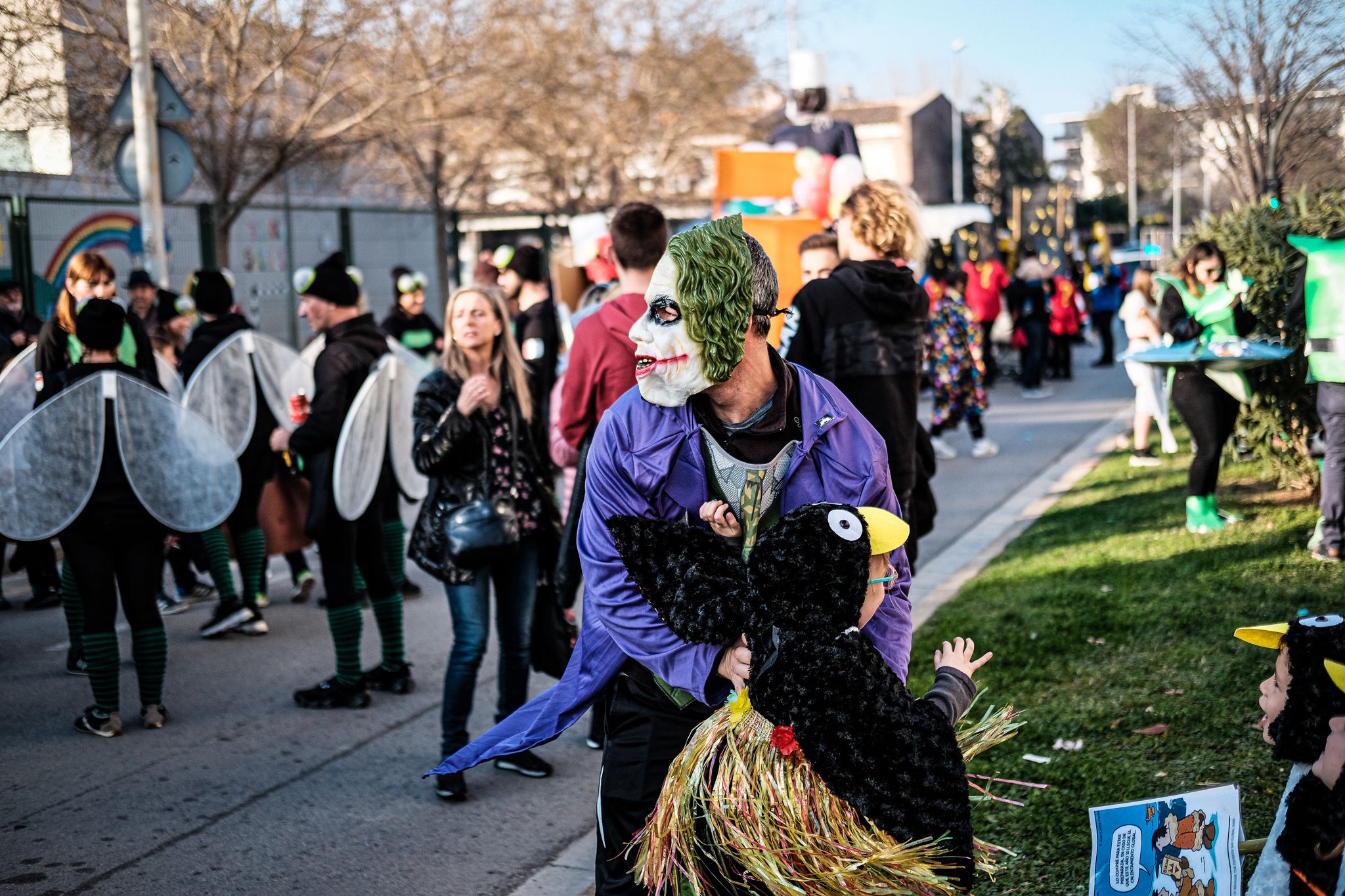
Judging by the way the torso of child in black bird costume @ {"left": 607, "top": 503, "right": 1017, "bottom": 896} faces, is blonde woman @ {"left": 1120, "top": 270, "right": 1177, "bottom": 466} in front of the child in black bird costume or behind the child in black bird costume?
in front

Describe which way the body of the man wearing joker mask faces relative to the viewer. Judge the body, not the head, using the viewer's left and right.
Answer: facing the viewer

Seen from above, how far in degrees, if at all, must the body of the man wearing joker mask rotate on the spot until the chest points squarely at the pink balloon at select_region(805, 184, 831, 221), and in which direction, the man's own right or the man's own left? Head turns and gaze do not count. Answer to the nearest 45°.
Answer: approximately 180°

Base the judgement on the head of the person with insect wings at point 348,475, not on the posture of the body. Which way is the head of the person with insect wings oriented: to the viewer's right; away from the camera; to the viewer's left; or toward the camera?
to the viewer's left

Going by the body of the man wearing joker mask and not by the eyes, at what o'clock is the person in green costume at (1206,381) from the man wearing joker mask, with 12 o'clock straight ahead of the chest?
The person in green costume is roughly at 7 o'clock from the man wearing joker mask.

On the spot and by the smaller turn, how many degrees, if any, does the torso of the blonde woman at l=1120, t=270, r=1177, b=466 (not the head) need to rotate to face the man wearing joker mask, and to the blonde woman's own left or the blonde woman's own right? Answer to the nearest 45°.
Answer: approximately 90° to the blonde woman's own right

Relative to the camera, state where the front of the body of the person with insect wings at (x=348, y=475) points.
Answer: to the viewer's left

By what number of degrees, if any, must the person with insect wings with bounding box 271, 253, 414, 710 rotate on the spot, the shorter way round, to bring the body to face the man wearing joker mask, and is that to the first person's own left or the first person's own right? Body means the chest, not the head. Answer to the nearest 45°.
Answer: approximately 90° to the first person's own left

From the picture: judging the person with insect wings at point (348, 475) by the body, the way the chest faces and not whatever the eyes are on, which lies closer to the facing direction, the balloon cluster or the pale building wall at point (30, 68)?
the pale building wall

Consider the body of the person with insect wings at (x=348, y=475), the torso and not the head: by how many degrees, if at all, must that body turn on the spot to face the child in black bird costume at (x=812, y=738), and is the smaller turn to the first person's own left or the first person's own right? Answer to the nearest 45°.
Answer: approximately 90° to the first person's own left

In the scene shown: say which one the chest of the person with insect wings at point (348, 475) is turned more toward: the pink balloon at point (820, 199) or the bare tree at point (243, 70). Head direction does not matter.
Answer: the bare tree

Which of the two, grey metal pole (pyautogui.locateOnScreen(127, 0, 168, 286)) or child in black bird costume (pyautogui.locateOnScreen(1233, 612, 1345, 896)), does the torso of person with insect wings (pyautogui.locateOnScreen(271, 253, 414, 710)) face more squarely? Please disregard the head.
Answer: the grey metal pole
